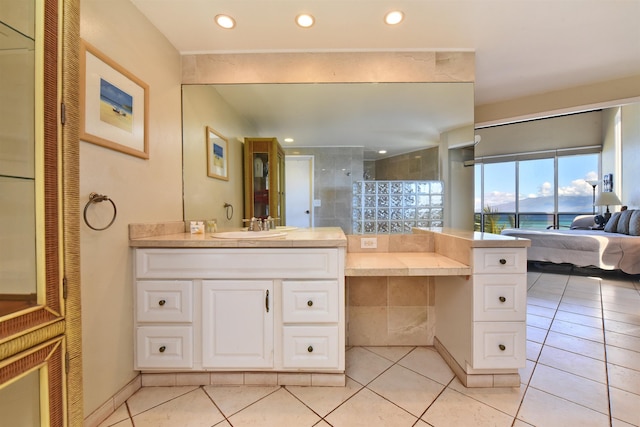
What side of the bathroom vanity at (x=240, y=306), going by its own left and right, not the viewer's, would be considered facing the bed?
left

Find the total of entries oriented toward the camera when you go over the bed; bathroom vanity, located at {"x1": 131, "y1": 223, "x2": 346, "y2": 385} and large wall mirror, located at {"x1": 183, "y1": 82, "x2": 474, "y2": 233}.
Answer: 2

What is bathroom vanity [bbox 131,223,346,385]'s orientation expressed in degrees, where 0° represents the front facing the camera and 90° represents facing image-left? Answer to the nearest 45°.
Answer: approximately 0°

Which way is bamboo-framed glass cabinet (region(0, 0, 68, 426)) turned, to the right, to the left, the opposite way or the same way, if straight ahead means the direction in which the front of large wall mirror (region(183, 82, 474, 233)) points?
to the left

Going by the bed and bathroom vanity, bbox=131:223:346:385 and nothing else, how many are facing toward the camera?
1

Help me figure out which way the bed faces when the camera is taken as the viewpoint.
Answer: facing to the left of the viewer

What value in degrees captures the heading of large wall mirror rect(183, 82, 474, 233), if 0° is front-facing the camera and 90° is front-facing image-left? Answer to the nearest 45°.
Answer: approximately 0°

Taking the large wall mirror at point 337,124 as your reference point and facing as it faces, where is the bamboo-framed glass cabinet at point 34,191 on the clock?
the bamboo-framed glass cabinet at point 34,191 is roughly at 1 o'clock from the large wall mirror at point 337,124.

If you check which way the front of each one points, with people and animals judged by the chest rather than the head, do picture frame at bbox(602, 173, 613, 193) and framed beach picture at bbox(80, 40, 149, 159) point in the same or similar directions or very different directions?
very different directions

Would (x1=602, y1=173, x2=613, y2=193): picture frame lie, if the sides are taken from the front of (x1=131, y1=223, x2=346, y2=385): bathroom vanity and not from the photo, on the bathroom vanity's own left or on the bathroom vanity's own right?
on the bathroom vanity's own left
